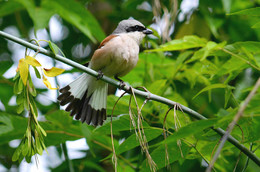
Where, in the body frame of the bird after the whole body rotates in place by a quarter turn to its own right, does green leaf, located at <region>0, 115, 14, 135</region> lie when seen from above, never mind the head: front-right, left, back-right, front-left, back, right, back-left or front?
right

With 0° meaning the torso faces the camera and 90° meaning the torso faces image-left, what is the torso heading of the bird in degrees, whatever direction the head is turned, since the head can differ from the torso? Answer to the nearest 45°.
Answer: approximately 315°

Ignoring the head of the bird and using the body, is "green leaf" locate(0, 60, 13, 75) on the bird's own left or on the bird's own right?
on the bird's own right

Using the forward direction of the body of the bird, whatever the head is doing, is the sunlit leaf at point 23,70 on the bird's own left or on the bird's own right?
on the bird's own right
